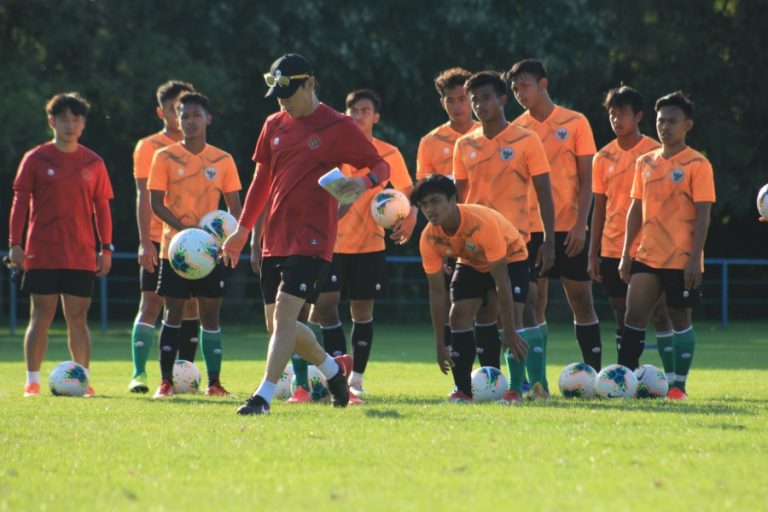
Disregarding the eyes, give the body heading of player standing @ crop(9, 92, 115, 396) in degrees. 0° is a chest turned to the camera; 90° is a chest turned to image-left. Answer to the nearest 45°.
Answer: approximately 0°

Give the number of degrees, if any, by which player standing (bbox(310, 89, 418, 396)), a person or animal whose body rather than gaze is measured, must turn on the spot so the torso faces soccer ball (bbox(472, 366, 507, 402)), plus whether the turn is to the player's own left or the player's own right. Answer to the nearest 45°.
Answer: approximately 45° to the player's own left

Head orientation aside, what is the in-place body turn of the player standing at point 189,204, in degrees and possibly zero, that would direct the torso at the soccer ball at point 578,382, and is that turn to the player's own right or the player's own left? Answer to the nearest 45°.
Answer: approximately 45° to the player's own left

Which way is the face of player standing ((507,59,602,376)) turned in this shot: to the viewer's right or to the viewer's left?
to the viewer's left
